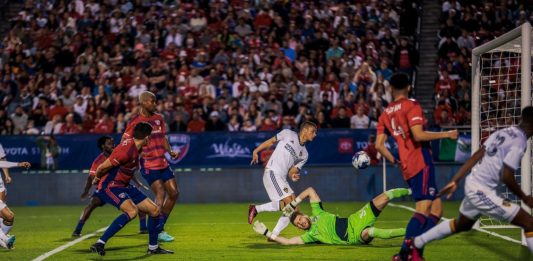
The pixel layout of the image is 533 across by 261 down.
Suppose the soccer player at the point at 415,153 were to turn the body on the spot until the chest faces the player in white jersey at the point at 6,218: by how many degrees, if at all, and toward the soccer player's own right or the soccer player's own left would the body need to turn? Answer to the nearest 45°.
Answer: approximately 135° to the soccer player's own left

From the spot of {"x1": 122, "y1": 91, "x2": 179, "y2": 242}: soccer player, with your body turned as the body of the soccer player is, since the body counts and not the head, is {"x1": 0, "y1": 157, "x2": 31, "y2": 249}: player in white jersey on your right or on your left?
on your right

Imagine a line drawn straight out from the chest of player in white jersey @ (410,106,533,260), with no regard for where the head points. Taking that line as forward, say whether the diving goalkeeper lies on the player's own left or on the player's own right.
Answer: on the player's own left

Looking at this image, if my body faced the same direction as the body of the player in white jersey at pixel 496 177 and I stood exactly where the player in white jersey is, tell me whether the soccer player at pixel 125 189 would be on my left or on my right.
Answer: on my left

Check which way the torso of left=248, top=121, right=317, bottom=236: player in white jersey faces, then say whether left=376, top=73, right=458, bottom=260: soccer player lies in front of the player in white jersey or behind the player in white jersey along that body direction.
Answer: in front

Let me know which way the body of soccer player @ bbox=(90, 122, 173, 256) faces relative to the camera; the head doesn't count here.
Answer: to the viewer's right

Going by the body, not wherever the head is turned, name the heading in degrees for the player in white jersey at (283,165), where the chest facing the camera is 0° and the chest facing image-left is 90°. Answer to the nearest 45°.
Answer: approximately 315°

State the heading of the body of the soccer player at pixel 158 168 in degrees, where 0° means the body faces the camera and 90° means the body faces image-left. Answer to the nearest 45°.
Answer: approximately 315°

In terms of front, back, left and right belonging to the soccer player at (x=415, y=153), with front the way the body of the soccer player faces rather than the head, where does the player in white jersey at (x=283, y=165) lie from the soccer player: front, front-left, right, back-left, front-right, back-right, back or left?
left
